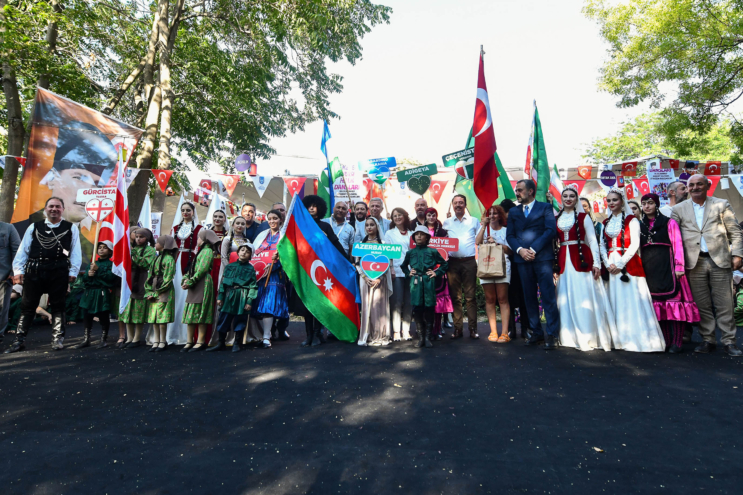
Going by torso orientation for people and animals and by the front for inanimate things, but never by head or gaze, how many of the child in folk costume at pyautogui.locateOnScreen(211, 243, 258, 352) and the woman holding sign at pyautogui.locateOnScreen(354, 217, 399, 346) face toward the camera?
2

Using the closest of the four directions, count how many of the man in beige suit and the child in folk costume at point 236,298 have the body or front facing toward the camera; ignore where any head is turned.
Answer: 2

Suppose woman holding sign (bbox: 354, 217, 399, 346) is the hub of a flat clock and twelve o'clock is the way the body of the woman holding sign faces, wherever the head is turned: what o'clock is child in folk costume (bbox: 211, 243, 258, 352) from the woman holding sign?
The child in folk costume is roughly at 3 o'clock from the woman holding sign.

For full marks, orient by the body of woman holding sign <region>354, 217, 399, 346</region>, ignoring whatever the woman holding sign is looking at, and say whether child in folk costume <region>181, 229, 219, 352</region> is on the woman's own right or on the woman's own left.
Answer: on the woman's own right

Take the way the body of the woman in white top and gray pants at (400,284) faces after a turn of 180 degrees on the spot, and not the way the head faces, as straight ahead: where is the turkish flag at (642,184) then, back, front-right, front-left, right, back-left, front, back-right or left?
front-right

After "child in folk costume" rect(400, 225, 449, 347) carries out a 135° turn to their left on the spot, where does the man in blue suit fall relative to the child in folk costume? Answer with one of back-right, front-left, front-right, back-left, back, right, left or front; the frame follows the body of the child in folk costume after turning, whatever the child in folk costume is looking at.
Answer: front-right

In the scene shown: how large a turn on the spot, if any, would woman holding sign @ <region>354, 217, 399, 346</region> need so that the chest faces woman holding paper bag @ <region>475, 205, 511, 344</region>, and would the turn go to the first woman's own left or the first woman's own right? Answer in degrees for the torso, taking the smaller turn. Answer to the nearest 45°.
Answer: approximately 90° to the first woman's own left

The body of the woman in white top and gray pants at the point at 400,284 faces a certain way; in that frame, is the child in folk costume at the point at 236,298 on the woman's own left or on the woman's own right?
on the woman's own right

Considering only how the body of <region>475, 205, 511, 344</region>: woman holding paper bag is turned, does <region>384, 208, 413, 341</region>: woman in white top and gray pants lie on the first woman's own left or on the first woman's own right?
on the first woman's own right

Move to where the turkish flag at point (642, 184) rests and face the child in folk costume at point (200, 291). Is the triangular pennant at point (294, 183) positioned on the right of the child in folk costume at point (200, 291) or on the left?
right

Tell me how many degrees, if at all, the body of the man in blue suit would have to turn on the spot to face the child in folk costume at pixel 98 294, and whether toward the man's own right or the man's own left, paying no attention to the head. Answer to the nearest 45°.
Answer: approximately 45° to the man's own right
